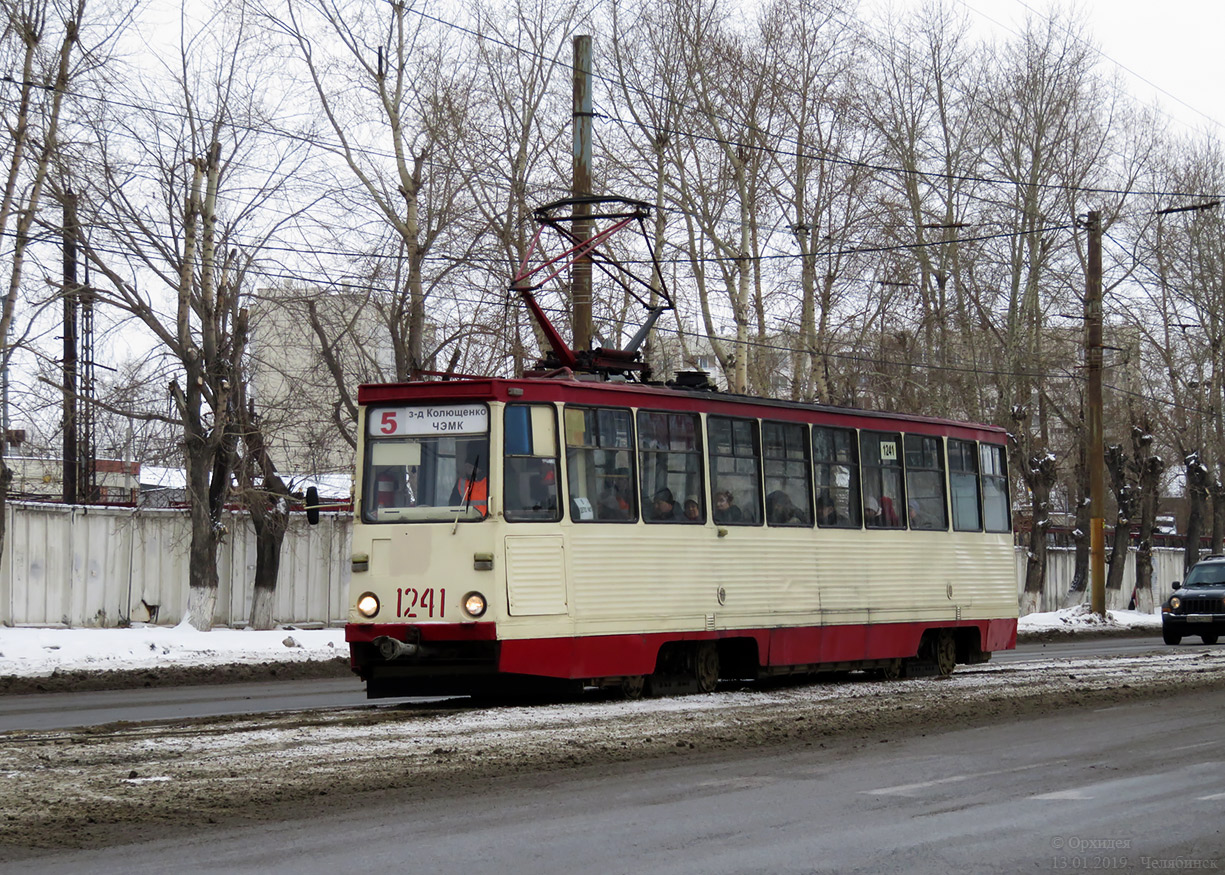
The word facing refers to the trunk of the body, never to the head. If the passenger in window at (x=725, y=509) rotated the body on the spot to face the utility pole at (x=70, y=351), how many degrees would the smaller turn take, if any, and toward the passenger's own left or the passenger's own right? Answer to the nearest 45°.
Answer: approximately 90° to the passenger's own right

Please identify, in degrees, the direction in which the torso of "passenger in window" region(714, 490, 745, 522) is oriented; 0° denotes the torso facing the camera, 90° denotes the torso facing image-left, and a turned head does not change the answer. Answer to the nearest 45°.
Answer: approximately 45°

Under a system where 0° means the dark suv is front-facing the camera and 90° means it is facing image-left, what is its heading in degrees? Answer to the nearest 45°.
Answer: approximately 45°

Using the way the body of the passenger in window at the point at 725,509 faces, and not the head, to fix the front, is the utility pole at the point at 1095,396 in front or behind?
behind

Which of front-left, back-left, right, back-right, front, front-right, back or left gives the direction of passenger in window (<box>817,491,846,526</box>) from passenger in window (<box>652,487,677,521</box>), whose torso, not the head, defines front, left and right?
back

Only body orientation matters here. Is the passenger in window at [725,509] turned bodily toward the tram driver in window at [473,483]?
yes

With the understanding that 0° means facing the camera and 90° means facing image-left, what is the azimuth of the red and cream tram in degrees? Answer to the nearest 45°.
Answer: approximately 45°

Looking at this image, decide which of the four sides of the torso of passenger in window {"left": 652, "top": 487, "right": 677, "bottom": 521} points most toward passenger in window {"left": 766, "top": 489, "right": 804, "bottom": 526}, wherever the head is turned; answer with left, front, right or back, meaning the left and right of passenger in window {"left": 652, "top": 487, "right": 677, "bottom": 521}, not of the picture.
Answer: back
